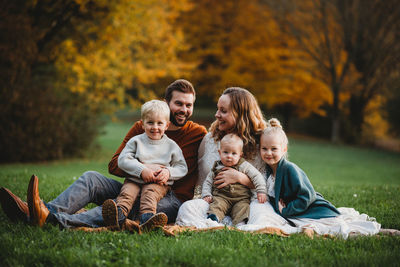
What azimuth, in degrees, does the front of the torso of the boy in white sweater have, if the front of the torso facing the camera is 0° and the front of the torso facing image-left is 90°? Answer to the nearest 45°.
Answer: approximately 0°

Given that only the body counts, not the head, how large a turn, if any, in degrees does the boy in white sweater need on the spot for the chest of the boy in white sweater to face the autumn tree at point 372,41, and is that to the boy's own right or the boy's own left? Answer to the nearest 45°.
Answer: approximately 135° to the boy's own left

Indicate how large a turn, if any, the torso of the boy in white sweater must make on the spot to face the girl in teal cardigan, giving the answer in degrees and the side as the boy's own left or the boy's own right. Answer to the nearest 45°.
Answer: approximately 90° to the boy's own left

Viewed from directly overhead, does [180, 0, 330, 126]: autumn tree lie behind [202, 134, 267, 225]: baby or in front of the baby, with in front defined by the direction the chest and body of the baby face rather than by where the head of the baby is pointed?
behind

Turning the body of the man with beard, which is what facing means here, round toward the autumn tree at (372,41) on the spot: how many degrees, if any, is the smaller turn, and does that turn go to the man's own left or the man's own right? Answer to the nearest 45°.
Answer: approximately 180°

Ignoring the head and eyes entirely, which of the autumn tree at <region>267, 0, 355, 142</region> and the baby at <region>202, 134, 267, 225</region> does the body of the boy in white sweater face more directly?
the baby
